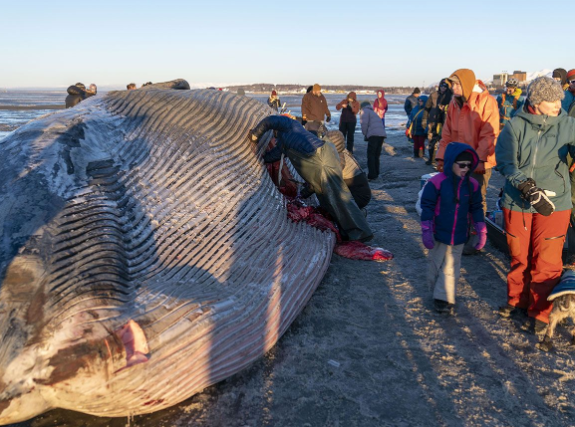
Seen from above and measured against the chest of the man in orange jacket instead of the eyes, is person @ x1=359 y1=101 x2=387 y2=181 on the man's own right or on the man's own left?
on the man's own right

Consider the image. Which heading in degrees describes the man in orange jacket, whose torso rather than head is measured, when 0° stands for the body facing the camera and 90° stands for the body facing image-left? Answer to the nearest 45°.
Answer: approximately 45°

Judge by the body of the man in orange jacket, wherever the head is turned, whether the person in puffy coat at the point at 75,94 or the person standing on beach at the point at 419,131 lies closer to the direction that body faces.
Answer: the person in puffy coat

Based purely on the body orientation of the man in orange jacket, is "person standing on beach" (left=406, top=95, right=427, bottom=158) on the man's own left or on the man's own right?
on the man's own right

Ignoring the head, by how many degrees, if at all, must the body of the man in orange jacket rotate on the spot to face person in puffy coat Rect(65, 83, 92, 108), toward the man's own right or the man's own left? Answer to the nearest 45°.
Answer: approximately 45° to the man's own right

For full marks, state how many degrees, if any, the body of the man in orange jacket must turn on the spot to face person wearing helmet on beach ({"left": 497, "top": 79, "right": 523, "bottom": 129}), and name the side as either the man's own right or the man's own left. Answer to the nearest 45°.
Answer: approximately 135° to the man's own right
